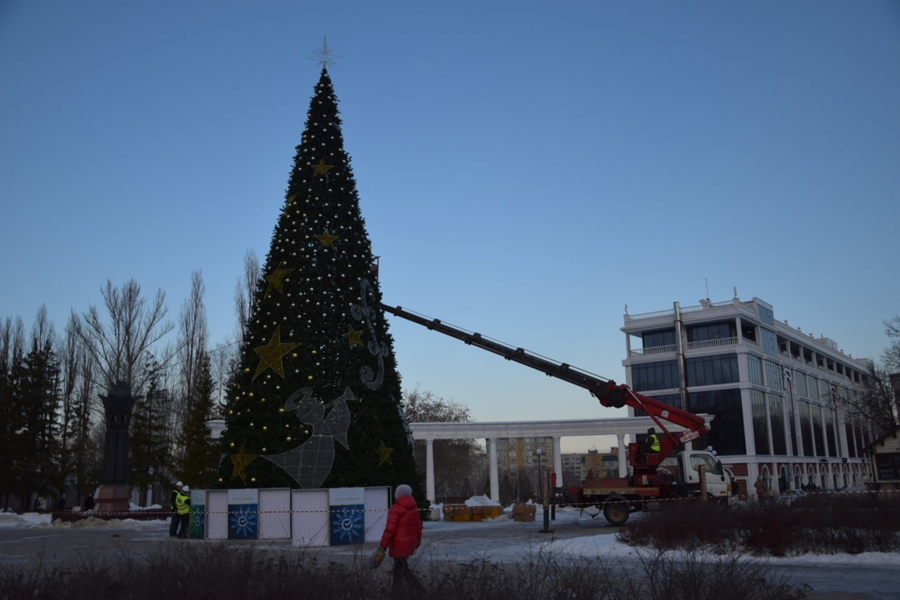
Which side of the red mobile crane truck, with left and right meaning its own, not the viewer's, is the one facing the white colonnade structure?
left

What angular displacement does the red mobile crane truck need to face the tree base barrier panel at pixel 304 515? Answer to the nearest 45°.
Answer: approximately 135° to its right

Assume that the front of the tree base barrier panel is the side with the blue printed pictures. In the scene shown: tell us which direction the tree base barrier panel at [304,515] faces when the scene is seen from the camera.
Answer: facing the viewer

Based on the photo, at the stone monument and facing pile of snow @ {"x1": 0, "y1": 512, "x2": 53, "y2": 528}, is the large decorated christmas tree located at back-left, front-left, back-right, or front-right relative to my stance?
back-left

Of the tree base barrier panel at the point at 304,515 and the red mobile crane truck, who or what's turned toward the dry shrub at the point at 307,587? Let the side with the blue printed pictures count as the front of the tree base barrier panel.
the tree base barrier panel

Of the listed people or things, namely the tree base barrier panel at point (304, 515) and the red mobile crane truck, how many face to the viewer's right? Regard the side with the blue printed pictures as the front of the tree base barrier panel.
1

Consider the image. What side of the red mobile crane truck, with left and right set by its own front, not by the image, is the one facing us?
right

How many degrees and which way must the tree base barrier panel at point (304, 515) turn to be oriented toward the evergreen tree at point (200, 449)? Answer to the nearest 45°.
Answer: approximately 180°

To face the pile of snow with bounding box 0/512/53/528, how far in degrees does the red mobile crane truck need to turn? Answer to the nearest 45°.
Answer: approximately 180°

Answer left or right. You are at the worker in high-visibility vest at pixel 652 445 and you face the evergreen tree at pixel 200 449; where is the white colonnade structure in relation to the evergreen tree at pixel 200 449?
right

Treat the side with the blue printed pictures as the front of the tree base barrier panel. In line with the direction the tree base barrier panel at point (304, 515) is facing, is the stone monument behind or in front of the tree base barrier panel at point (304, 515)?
behind

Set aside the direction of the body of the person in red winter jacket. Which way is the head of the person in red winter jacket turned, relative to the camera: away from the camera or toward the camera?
away from the camera

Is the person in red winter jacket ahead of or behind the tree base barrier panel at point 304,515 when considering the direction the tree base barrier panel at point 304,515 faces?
ahead

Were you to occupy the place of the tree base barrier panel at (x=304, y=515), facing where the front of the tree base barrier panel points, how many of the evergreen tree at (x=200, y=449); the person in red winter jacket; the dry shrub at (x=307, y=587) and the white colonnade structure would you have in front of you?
2

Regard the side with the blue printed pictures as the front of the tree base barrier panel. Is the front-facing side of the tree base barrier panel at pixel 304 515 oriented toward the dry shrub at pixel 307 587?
yes

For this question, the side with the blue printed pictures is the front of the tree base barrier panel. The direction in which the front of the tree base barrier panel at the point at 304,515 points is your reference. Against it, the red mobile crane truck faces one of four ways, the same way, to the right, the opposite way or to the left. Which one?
to the left
